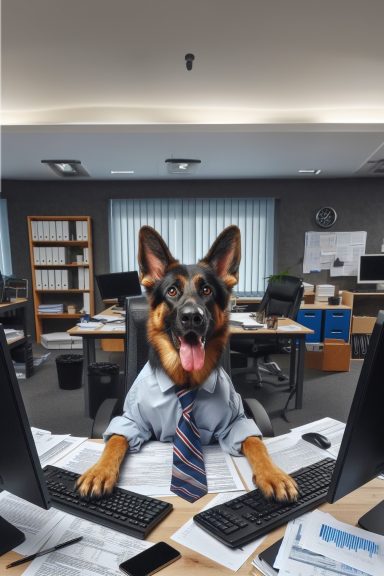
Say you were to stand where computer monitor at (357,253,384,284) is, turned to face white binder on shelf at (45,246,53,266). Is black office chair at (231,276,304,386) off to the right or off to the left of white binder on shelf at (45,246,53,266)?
left

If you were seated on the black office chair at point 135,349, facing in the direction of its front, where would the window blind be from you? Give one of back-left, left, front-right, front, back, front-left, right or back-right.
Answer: back

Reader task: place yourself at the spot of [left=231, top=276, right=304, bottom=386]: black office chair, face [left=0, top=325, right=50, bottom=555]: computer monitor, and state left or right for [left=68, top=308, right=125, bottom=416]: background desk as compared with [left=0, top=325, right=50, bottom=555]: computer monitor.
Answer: right

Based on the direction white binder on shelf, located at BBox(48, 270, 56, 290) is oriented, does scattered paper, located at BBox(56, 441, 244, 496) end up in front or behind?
in front

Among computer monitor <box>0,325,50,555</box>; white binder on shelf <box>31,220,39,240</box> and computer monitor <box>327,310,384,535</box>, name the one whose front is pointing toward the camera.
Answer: the white binder on shelf

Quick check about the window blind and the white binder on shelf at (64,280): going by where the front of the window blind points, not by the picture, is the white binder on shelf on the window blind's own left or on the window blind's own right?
on the window blind's own right

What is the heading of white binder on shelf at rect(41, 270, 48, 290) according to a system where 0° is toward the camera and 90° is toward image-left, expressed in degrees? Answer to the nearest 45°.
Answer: approximately 0°

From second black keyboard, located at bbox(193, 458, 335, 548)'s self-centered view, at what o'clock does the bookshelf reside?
The bookshelf is roughly at 12 o'clock from the second black keyboard.

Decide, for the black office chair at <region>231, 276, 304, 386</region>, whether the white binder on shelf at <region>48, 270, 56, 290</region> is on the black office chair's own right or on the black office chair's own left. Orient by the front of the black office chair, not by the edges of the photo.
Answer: on the black office chair's own right
